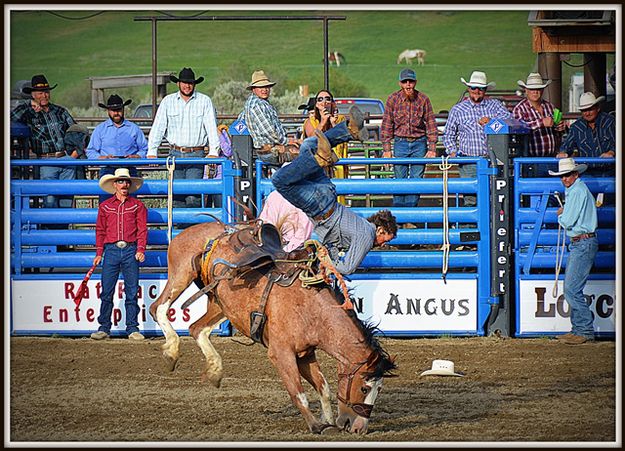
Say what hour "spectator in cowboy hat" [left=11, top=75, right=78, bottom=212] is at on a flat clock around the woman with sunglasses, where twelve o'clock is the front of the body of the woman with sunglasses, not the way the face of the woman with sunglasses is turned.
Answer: The spectator in cowboy hat is roughly at 4 o'clock from the woman with sunglasses.

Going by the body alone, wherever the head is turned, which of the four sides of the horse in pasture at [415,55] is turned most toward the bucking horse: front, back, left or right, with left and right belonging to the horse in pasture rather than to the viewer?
left

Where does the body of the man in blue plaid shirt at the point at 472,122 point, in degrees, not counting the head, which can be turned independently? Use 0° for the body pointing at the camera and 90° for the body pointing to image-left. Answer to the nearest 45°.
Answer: approximately 0°

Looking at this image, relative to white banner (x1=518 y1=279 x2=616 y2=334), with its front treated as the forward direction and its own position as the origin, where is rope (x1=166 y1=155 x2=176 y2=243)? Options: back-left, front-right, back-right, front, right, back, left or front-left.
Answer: right

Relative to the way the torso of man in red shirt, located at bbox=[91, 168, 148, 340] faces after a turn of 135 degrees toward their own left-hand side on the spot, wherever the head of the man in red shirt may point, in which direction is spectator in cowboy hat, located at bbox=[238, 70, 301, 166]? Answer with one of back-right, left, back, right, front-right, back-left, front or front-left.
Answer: front-right

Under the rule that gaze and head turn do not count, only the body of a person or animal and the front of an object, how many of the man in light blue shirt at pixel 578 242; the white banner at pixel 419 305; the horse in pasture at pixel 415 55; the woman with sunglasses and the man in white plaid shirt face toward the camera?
3

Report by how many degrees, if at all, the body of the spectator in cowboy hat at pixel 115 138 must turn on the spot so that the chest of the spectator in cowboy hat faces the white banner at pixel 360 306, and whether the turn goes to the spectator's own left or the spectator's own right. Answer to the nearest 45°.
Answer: approximately 45° to the spectator's own left

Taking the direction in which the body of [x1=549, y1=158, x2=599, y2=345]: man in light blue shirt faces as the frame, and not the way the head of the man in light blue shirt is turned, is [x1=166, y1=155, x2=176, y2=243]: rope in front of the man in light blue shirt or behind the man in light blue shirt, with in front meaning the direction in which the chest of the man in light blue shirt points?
in front

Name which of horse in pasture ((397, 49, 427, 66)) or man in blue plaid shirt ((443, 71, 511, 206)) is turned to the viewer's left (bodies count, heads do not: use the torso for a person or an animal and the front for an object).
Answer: the horse in pasture

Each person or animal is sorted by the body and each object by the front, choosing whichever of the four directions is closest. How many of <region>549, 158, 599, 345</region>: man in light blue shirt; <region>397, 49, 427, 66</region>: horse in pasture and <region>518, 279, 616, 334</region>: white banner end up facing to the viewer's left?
2
